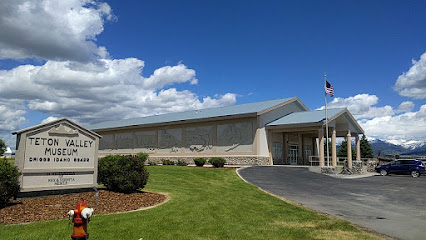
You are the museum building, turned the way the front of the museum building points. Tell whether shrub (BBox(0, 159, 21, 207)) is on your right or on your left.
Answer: on your right

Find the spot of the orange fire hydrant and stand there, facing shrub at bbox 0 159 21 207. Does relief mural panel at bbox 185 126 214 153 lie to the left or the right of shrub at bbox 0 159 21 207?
right

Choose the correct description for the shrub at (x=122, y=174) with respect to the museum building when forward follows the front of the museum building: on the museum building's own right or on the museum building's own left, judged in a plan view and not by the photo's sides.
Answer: on the museum building's own right

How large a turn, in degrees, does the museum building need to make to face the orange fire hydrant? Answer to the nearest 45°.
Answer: approximately 45° to its right

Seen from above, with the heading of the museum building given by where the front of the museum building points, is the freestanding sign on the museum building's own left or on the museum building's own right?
on the museum building's own right

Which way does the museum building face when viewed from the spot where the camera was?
facing the viewer and to the right of the viewer
